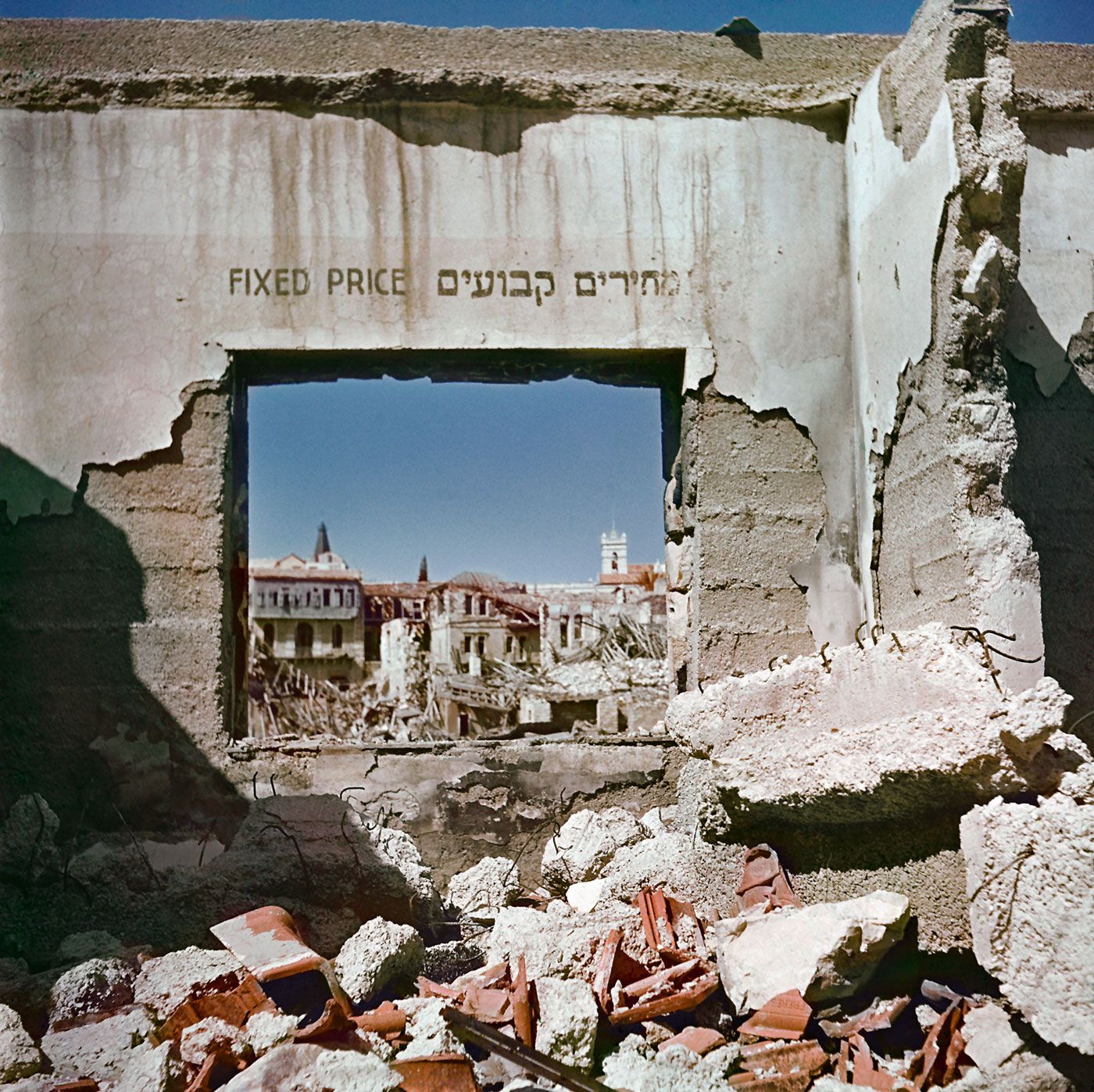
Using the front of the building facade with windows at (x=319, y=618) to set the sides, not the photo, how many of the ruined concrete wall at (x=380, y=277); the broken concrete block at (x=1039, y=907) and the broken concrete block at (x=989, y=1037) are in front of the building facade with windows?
3

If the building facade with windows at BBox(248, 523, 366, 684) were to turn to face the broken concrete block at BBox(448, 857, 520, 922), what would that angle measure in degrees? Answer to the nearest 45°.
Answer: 0° — it already faces it

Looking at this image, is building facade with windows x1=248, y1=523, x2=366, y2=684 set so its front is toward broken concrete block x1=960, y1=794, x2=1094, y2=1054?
yes

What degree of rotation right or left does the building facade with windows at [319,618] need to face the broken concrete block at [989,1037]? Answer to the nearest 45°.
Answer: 0° — it already faces it

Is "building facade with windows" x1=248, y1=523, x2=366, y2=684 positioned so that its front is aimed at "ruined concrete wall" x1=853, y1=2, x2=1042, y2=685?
yes

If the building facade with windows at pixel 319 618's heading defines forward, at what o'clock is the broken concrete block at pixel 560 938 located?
The broken concrete block is roughly at 12 o'clock from the building facade with windows.

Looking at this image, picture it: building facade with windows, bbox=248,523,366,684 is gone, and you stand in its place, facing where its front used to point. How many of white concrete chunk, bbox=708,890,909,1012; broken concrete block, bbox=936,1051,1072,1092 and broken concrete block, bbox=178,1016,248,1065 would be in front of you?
3

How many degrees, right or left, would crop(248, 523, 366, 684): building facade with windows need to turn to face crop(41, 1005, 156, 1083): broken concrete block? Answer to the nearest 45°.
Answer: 0° — it already faces it

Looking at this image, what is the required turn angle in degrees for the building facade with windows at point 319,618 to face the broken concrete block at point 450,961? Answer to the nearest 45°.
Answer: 0° — it already faces it

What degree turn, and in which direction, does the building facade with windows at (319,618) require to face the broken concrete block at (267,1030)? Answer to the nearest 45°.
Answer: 0° — it already faces it

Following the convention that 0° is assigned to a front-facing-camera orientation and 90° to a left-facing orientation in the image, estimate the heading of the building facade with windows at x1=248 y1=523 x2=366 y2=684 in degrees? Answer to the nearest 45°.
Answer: approximately 0°

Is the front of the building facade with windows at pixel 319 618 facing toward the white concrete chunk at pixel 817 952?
yes

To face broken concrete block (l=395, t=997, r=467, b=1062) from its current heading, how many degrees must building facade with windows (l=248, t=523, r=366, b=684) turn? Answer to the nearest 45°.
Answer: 0° — it already faces it

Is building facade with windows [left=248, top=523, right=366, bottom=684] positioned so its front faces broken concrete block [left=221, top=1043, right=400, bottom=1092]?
yes

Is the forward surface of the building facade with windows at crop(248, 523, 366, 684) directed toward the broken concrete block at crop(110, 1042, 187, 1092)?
yes
